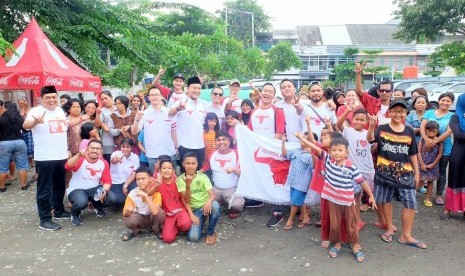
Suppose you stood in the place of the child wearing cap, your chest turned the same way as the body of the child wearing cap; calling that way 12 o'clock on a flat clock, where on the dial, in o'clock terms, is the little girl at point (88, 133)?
The little girl is roughly at 3 o'clock from the child wearing cap.

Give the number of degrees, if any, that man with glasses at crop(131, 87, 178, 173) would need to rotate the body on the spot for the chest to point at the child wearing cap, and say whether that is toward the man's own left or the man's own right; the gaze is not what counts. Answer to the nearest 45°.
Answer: approximately 45° to the man's own left

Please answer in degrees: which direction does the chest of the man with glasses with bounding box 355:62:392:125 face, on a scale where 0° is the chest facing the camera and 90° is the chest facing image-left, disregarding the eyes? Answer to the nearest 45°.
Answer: approximately 0°

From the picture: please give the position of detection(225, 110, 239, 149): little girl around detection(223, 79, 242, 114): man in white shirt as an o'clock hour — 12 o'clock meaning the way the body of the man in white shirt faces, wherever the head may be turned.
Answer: The little girl is roughly at 12 o'clock from the man in white shirt.

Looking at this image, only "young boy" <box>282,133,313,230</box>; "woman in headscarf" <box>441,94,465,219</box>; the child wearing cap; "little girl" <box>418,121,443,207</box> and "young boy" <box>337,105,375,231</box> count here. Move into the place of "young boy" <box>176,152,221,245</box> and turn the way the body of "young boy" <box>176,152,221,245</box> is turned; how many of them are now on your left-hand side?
5

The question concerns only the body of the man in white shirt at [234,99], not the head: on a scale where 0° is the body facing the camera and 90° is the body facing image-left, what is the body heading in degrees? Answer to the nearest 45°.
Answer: approximately 0°

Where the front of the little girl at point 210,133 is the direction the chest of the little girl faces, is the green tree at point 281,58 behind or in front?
behind

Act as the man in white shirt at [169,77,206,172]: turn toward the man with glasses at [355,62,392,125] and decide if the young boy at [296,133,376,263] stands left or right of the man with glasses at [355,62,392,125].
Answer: right

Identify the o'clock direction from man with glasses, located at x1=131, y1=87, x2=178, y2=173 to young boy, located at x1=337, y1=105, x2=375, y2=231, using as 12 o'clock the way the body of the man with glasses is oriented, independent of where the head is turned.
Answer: The young boy is roughly at 10 o'clock from the man with glasses.
